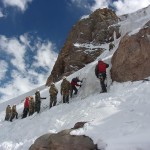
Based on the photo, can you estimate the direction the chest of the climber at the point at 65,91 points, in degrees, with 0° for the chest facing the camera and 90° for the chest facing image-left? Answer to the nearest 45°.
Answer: approximately 180°

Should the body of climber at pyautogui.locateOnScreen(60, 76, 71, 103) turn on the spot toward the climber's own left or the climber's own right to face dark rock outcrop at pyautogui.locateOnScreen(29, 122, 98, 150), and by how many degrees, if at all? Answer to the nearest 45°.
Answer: approximately 180°

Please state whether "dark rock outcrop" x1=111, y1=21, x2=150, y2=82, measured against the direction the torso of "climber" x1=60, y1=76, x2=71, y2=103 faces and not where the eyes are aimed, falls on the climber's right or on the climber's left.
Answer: on the climber's right
